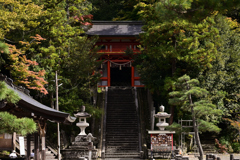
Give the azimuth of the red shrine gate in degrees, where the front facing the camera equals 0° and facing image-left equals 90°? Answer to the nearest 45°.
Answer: approximately 0°

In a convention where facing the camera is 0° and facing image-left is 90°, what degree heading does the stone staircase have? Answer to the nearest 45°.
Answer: approximately 0°

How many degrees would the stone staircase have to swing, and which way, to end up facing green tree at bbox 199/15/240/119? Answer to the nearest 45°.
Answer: approximately 90° to its left

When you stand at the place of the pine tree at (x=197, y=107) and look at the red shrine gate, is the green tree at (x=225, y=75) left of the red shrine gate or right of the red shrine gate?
right

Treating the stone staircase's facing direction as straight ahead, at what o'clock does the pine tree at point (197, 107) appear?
The pine tree is roughly at 11 o'clock from the stone staircase.

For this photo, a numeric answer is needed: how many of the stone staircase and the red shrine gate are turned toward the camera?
2

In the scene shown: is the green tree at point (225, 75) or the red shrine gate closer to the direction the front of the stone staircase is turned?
the green tree

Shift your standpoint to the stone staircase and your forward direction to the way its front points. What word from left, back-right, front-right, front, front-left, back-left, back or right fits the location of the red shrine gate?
back
